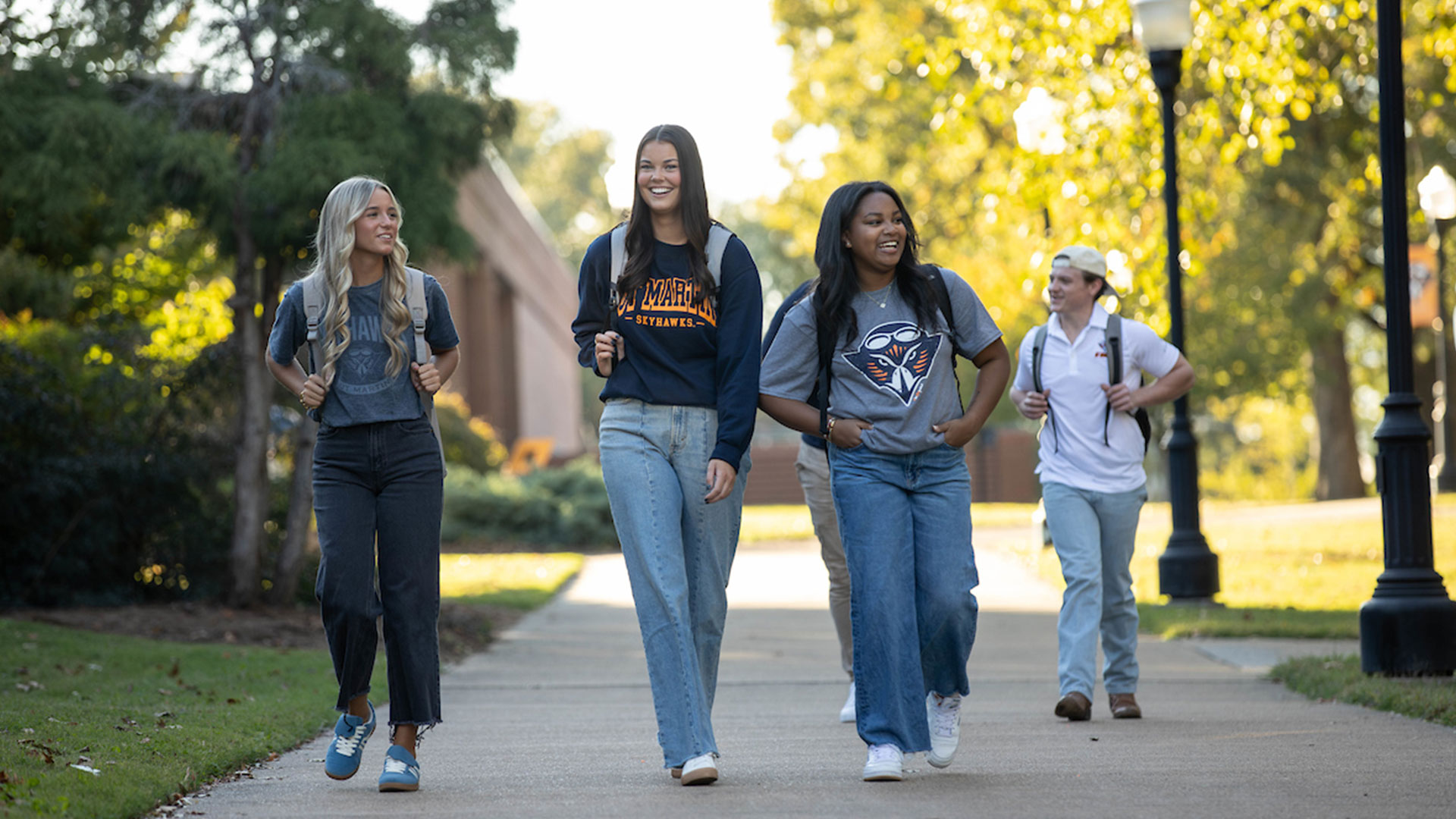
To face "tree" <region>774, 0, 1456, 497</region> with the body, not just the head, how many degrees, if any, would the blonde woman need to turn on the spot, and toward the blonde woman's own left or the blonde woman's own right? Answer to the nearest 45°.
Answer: approximately 135° to the blonde woman's own left

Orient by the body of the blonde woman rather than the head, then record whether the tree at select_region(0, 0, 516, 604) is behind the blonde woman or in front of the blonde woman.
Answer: behind

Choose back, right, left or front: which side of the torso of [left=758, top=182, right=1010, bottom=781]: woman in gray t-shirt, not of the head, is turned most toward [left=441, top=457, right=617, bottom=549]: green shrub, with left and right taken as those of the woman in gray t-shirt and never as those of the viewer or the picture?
back

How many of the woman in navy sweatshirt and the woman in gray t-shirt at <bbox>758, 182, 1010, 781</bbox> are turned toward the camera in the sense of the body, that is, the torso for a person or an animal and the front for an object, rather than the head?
2

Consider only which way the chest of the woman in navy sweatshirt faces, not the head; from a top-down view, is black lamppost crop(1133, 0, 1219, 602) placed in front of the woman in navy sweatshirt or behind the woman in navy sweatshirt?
behind

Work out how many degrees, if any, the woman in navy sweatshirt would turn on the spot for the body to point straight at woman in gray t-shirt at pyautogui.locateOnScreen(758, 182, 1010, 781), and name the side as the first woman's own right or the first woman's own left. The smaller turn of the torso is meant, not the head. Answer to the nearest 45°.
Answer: approximately 90° to the first woman's own left

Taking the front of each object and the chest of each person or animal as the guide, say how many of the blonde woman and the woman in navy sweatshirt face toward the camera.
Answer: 2

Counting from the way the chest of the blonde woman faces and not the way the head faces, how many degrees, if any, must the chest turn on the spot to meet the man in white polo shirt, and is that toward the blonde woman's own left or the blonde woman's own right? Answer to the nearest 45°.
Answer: approximately 90° to the blonde woman's own left

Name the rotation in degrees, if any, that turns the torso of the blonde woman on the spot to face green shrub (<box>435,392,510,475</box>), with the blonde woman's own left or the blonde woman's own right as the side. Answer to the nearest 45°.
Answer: approximately 180°
